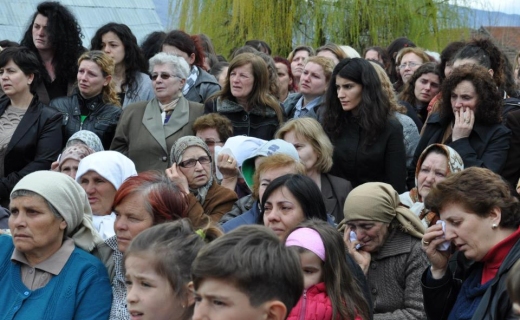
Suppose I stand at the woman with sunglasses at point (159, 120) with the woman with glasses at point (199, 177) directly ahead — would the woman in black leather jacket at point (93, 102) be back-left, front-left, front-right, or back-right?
back-right

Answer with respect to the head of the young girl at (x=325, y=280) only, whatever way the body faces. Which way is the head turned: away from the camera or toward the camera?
toward the camera

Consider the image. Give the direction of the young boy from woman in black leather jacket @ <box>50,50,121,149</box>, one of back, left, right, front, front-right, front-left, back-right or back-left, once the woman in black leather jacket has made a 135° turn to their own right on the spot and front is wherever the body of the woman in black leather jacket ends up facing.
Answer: back

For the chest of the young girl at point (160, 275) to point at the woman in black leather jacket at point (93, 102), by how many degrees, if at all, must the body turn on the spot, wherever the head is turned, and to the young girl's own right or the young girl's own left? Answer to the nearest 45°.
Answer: approximately 135° to the young girl's own right

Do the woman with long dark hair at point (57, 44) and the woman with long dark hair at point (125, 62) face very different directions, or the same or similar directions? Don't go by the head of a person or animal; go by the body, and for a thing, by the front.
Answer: same or similar directions

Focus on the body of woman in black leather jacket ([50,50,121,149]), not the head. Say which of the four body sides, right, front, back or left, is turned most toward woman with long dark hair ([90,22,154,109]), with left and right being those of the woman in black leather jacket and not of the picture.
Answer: back

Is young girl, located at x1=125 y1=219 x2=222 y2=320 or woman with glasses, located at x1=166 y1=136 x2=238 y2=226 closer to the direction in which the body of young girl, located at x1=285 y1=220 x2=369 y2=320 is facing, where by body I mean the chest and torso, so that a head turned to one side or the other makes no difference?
the young girl

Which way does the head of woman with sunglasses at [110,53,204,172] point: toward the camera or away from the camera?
toward the camera

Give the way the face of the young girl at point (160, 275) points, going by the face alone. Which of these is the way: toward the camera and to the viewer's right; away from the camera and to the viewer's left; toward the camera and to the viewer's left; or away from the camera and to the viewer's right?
toward the camera and to the viewer's left

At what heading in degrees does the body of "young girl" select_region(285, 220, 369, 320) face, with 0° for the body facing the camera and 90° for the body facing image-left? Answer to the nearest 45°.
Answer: approximately 45°

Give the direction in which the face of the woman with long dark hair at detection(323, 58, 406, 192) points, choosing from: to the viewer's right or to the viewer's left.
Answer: to the viewer's left

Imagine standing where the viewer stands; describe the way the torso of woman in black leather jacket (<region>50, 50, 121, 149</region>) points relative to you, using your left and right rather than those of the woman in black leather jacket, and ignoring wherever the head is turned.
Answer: facing the viewer and to the left of the viewer

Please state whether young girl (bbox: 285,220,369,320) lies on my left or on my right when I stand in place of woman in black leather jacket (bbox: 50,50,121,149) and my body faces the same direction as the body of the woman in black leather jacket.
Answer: on my left

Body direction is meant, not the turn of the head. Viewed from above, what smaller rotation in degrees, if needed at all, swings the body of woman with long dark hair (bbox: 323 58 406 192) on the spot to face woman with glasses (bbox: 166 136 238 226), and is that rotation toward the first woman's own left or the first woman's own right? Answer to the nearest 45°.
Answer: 0° — they already face them
